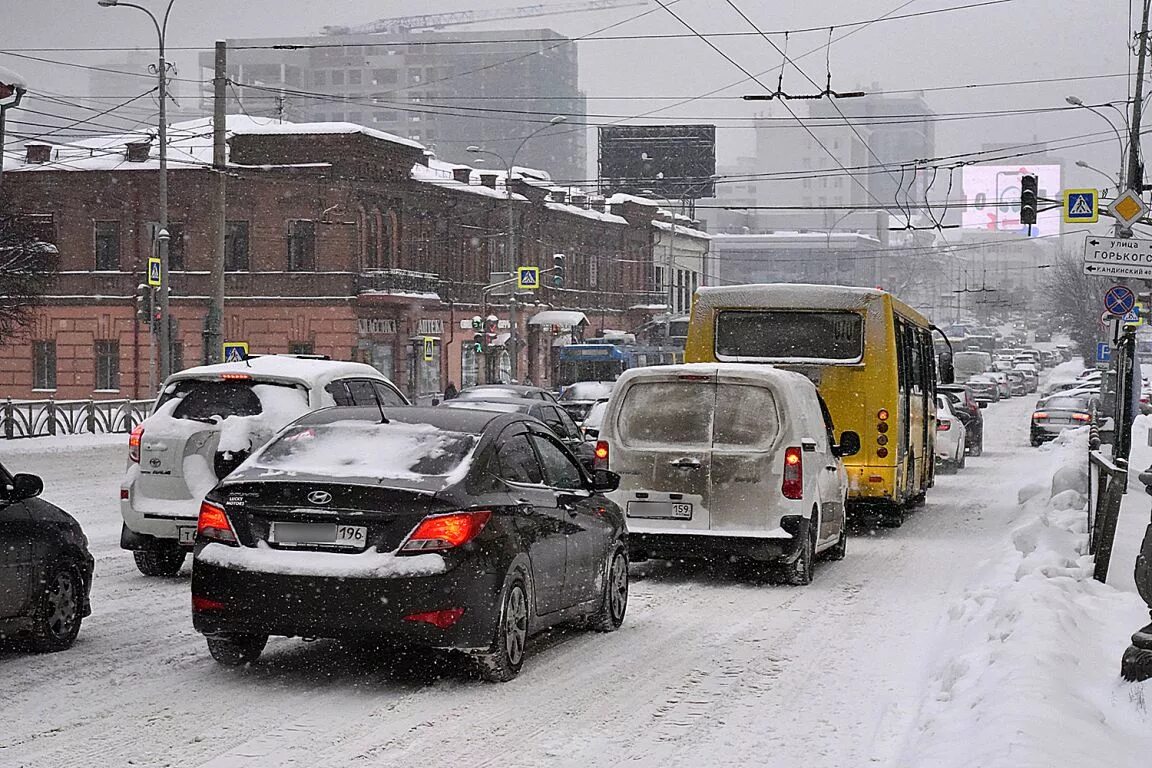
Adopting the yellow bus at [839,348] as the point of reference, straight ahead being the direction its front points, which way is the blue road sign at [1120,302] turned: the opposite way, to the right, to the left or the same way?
the opposite way

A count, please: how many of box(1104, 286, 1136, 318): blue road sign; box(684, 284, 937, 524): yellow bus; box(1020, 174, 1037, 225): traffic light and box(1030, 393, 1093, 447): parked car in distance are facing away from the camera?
2

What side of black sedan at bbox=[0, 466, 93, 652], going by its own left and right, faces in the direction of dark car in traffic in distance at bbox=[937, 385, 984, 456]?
front

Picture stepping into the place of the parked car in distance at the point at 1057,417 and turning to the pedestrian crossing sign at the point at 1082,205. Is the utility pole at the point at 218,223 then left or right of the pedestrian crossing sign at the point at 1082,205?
right

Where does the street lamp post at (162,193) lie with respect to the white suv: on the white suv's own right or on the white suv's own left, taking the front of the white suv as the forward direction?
on the white suv's own left

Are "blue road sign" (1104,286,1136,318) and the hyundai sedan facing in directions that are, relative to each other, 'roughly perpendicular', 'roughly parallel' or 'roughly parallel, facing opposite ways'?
roughly parallel, facing opposite ways

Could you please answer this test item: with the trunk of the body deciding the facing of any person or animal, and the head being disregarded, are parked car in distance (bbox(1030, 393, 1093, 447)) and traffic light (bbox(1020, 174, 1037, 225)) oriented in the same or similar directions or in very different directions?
very different directions

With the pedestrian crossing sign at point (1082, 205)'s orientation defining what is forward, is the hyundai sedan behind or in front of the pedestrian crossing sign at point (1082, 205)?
in front

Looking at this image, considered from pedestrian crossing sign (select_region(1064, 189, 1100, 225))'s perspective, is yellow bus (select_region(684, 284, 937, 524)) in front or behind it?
in front

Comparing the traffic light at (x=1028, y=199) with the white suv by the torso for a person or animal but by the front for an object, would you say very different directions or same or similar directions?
very different directions

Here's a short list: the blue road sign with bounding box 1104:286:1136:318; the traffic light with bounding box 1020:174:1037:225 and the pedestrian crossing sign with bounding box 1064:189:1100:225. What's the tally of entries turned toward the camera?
3

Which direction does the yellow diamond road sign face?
toward the camera

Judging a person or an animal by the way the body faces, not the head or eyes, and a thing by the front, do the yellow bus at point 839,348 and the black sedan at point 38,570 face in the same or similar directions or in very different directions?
same or similar directions

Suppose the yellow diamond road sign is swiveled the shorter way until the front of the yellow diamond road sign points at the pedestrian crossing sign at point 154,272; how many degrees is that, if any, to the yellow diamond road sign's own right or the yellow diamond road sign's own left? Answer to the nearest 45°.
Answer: approximately 135° to the yellow diamond road sign's own right

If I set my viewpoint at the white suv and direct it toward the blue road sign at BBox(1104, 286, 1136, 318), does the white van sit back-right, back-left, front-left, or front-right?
front-right

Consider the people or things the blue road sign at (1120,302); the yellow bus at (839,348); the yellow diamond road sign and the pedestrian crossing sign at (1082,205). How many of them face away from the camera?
1

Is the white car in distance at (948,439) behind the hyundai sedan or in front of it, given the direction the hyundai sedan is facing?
in front

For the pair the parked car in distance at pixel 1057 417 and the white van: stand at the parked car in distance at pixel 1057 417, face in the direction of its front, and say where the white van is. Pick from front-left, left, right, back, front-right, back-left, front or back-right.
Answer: back

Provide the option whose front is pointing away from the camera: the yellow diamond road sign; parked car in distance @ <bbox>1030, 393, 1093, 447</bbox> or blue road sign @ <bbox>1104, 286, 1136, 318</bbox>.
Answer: the parked car in distance

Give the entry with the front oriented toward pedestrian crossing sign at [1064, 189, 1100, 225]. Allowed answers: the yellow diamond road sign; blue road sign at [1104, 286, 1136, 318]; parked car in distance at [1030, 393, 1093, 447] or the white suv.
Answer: the white suv

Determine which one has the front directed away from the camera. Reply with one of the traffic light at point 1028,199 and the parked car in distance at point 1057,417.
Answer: the parked car in distance

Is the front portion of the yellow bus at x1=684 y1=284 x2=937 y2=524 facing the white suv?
no
